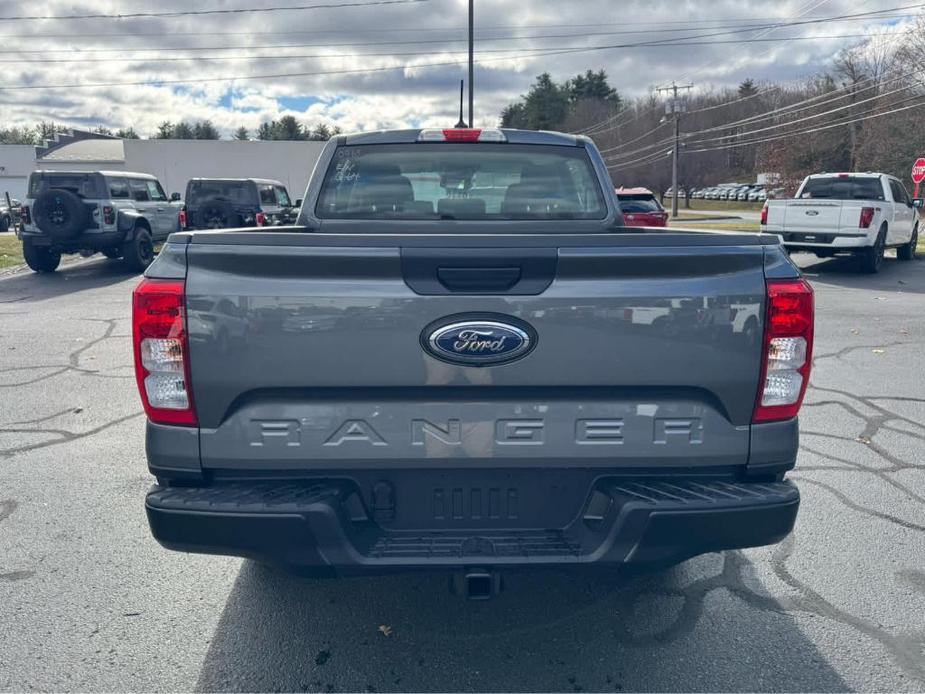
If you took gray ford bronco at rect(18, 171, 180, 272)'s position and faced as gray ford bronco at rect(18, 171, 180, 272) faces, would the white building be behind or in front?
in front

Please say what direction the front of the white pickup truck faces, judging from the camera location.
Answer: facing away from the viewer and to the right of the viewer

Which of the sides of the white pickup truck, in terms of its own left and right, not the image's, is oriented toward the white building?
left

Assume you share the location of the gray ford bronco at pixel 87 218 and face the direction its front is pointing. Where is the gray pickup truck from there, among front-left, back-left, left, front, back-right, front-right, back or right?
back-right

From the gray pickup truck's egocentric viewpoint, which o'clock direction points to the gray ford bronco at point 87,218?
The gray ford bronco is roughly at 11 o'clock from the gray pickup truck.

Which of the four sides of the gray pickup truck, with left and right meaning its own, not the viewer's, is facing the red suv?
front

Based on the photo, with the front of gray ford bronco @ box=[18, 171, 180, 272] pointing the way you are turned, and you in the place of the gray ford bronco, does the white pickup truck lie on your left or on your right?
on your right

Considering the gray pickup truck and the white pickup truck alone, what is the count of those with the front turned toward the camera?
0

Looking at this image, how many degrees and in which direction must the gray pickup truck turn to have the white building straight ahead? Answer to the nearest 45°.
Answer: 0° — it already faces it

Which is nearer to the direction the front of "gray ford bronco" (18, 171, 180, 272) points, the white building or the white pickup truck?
the white building

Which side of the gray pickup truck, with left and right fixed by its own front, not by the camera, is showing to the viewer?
back

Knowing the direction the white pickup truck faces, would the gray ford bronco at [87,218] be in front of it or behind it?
behind

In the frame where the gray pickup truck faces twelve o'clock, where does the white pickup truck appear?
The white pickup truck is roughly at 1 o'clock from the gray pickup truck.

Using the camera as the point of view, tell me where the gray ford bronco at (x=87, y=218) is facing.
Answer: facing away from the viewer and to the right of the viewer

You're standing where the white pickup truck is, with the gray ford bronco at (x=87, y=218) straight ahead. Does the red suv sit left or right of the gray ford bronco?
right
